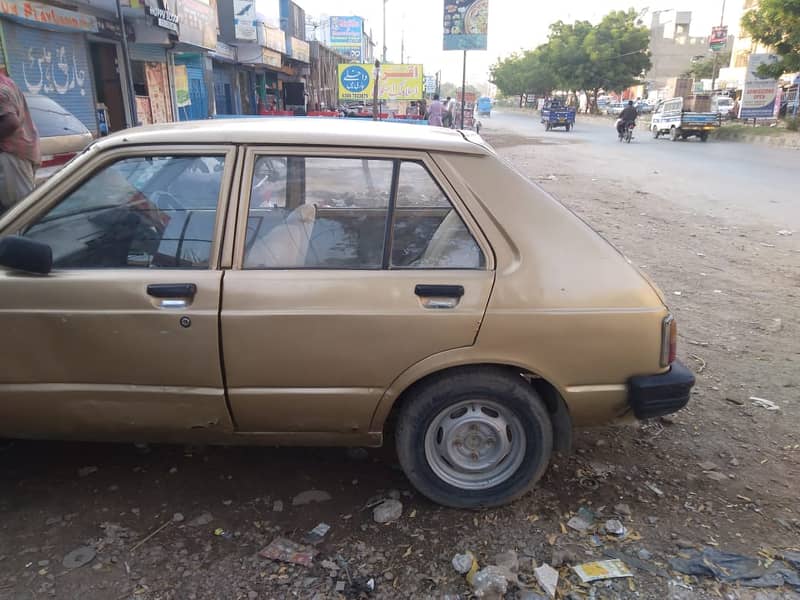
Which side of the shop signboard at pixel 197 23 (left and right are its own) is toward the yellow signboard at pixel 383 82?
left

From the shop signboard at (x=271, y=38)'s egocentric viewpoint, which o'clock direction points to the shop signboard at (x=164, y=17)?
the shop signboard at (x=164, y=17) is roughly at 2 o'clock from the shop signboard at (x=271, y=38).

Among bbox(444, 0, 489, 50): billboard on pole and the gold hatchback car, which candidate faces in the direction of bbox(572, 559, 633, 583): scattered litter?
the billboard on pole

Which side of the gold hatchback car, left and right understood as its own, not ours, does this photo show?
left

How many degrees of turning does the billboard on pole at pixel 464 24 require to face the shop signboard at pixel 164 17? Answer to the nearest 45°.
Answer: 0° — it already faces it

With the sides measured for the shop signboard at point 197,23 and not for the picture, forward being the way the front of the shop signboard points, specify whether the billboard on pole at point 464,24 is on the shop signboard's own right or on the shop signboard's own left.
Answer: on the shop signboard's own left

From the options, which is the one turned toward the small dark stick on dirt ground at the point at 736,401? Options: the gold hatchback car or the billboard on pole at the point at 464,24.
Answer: the billboard on pole

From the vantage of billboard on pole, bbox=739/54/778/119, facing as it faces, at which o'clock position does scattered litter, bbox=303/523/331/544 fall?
The scattered litter is roughly at 12 o'clock from the billboard on pole.

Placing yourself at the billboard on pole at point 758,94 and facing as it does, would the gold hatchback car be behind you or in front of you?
in front

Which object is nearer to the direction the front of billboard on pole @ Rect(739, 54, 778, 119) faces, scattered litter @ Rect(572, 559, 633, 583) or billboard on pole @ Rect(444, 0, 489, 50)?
the scattered litter

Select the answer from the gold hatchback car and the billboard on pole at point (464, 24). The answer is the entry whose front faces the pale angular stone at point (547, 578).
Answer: the billboard on pole
